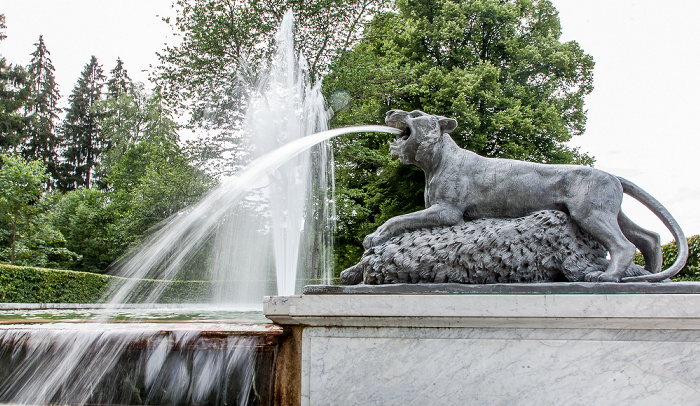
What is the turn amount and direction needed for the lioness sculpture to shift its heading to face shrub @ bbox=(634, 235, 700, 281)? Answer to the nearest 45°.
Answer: approximately 90° to its right

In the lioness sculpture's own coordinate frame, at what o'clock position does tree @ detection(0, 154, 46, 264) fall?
The tree is roughly at 1 o'clock from the lioness sculpture.

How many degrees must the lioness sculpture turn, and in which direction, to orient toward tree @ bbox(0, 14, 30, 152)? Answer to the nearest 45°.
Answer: approximately 45° to its right

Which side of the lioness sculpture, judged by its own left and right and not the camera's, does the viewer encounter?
left

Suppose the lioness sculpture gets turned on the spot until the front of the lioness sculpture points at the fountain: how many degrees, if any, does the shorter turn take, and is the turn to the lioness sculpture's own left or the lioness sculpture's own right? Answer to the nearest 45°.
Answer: approximately 45° to the lioness sculpture's own right

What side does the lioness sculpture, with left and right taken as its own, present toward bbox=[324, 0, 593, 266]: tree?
right

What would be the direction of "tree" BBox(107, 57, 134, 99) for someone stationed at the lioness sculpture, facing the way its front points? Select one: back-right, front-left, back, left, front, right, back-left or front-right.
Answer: front-right

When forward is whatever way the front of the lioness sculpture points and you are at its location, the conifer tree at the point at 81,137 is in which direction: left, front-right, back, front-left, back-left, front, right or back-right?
front-right

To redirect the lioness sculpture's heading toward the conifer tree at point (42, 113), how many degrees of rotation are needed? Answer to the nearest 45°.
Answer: approximately 45° to its right
